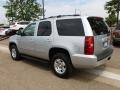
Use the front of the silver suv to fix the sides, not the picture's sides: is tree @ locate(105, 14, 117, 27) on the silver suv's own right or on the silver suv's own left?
on the silver suv's own right

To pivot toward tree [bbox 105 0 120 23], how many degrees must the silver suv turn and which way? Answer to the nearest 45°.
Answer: approximately 45° to its right

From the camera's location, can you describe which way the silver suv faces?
facing away from the viewer and to the left of the viewer
